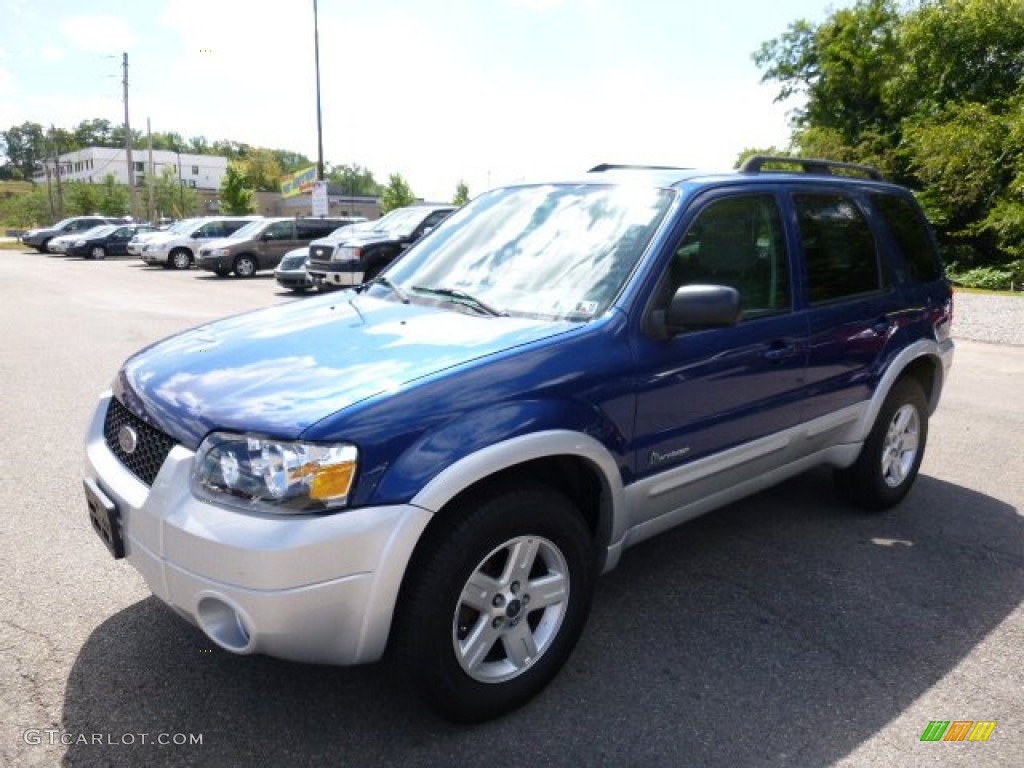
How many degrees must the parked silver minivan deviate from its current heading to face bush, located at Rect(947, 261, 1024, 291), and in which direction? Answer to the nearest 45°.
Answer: approximately 90° to its left

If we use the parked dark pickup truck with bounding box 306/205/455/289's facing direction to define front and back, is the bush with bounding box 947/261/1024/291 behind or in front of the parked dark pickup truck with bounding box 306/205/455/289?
behind

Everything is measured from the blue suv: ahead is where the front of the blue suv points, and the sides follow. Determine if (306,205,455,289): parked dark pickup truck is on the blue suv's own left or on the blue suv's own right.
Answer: on the blue suv's own right

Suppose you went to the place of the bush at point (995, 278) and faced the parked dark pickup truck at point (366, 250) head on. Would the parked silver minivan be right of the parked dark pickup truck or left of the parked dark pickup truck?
right

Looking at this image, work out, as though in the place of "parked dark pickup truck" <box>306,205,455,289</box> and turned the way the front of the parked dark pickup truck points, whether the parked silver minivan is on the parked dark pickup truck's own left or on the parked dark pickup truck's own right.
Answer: on the parked dark pickup truck's own right

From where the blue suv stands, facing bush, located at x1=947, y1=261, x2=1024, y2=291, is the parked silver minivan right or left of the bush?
left

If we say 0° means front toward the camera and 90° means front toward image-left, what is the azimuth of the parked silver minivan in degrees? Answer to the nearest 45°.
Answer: approximately 45°

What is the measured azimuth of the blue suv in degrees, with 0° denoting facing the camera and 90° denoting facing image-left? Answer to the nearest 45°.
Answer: approximately 45°
